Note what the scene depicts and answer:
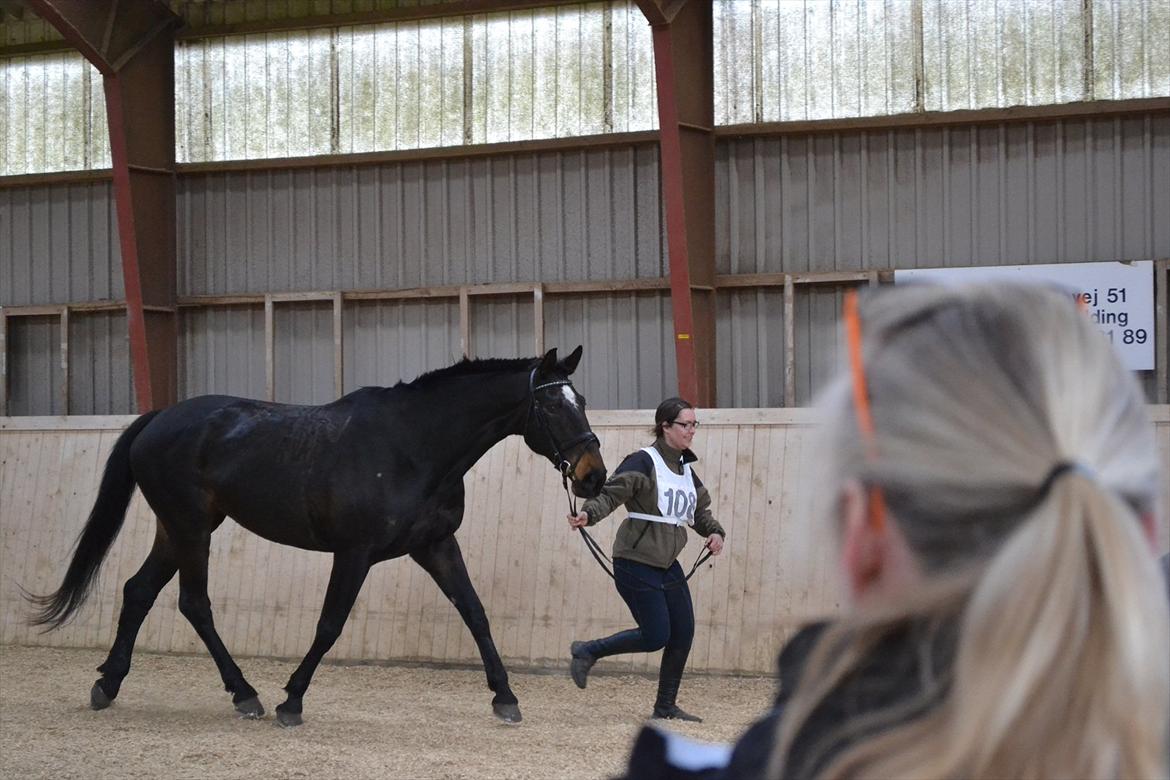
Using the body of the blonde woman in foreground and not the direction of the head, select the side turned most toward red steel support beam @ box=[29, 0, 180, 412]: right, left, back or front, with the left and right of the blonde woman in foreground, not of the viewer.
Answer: front

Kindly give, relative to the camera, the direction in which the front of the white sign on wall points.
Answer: facing the viewer

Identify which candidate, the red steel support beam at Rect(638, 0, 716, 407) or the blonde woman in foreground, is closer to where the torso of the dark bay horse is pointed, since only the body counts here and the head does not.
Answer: the red steel support beam

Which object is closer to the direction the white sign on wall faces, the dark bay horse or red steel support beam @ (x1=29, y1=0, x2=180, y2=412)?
the dark bay horse

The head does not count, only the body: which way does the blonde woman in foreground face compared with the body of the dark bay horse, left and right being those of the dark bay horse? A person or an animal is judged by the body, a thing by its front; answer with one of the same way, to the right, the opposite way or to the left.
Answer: to the left

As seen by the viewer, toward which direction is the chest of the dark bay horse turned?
to the viewer's right

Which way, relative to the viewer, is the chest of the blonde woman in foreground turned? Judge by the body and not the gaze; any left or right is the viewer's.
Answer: facing away from the viewer and to the left of the viewer

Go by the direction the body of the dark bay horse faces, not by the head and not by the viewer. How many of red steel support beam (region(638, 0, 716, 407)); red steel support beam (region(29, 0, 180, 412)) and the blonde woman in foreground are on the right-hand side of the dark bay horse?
1

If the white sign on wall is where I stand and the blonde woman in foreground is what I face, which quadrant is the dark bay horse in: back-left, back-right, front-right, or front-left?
front-right

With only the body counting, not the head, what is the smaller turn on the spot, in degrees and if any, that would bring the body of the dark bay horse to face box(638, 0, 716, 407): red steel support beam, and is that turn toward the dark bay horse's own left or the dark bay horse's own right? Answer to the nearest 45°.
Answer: approximately 45° to the dark bay horse's own left

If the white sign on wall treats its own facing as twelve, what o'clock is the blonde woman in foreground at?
The blonde woman in foreground is roughly at 12 o'clock from the white sign on wall.

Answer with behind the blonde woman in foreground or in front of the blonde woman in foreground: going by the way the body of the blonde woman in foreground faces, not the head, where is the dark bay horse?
in front

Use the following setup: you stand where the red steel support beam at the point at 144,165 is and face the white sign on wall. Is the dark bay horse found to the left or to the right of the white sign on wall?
right

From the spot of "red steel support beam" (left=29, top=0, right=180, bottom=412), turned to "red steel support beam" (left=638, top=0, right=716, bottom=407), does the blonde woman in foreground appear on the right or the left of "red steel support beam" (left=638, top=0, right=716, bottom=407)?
right

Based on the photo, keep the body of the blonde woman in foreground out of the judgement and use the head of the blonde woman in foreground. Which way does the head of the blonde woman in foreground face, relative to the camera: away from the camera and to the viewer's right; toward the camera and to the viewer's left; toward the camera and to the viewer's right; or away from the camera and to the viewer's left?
away from the camera and to the viewer's left

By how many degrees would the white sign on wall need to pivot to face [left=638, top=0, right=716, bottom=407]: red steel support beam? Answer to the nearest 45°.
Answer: approximately 90° to its right

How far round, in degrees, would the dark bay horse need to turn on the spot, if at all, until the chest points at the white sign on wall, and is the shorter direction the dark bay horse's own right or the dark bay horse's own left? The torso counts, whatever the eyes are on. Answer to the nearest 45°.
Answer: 0° — it already faces it
